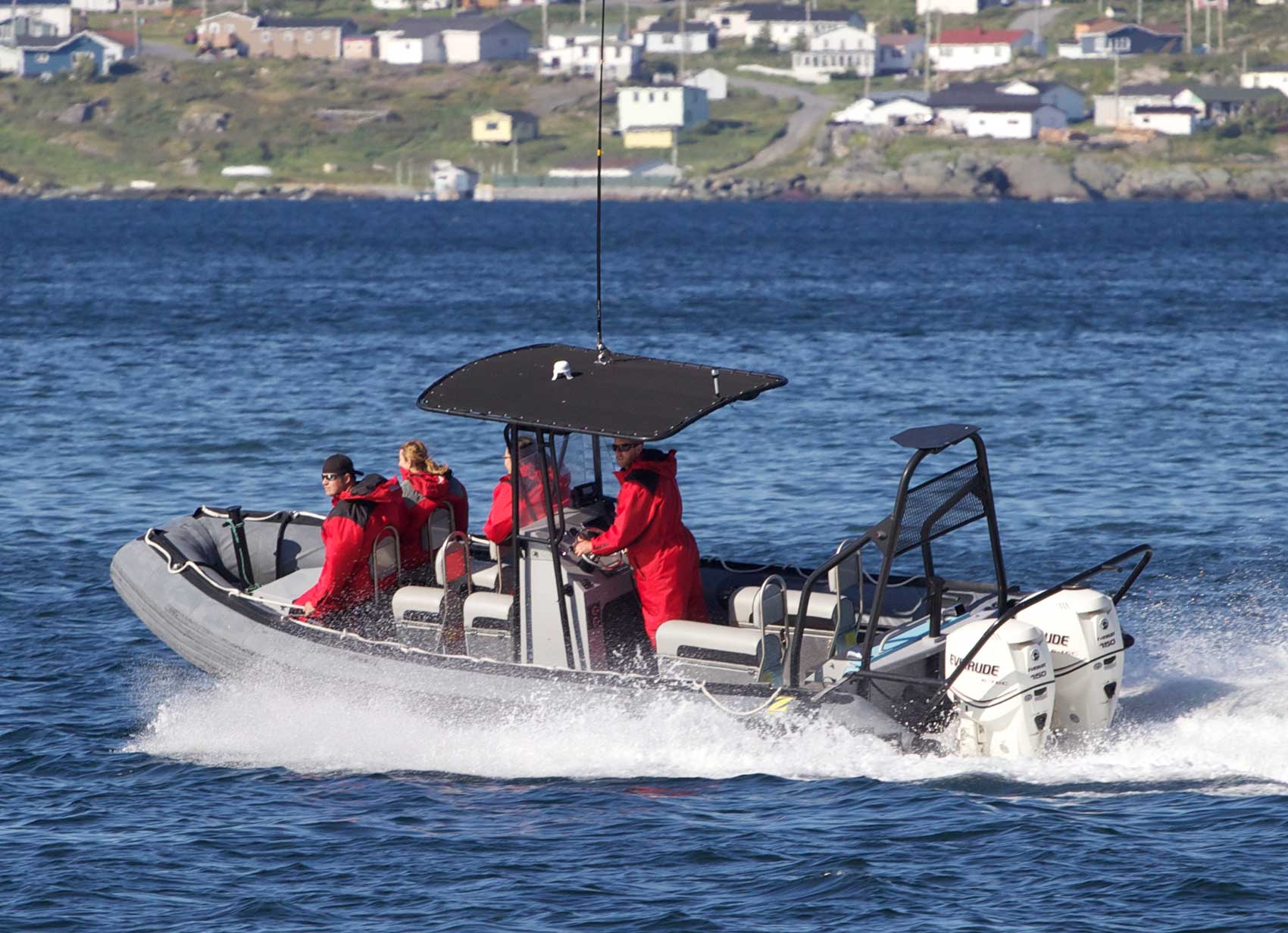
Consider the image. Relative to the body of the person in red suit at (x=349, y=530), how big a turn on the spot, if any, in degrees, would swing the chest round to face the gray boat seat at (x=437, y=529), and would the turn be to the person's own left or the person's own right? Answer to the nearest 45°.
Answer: approximately 135° to the person's own right

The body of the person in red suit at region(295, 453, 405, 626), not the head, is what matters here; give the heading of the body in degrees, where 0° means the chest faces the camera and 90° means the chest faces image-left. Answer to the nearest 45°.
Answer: approximately 90°

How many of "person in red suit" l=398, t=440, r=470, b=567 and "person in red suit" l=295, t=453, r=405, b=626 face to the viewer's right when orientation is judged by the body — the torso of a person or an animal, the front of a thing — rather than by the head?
0

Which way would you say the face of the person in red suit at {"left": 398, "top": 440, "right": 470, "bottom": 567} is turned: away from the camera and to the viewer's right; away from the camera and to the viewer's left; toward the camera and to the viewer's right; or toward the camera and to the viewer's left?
away from the camera and to the viewer's left

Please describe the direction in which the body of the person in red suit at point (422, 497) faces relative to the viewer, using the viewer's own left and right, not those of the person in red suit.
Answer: facing away from the viewer and to the left of the viewer

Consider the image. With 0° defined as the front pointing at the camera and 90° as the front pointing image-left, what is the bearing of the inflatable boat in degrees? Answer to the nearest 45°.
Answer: approximately 135°
